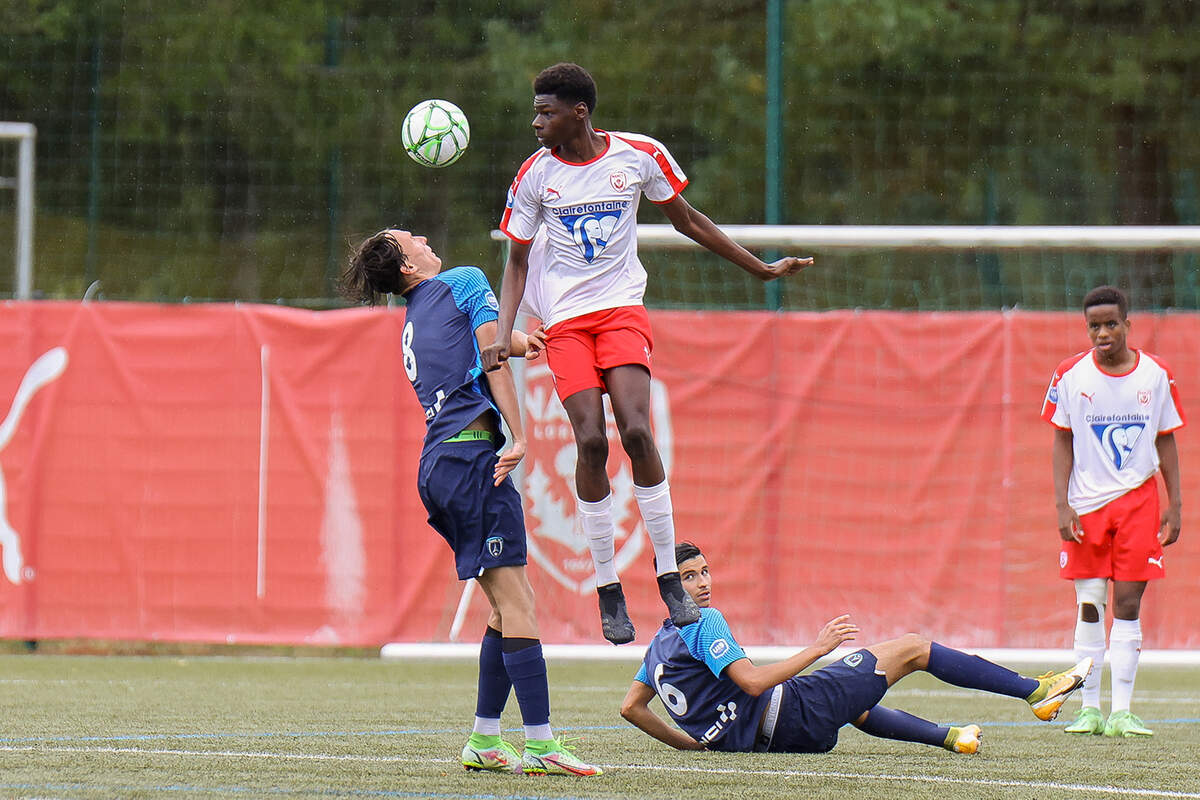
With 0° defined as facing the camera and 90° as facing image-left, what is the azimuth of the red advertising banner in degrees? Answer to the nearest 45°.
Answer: approximately 0°

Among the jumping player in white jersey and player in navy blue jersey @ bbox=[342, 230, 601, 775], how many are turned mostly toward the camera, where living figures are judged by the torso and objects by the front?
1

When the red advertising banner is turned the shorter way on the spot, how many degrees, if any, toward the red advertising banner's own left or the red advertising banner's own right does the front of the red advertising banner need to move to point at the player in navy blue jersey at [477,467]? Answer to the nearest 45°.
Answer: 0° — it already faces them

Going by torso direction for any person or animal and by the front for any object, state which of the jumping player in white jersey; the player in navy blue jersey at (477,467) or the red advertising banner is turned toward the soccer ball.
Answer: the red advertising banner

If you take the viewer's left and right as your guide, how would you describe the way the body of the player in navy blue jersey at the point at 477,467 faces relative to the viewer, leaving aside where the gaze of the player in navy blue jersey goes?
facing to the right of the viewer

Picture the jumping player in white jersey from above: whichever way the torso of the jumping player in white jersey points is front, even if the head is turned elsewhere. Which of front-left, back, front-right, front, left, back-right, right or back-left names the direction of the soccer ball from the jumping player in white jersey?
back-right

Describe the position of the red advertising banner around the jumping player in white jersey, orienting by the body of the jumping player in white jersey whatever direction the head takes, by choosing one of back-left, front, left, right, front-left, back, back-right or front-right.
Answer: back

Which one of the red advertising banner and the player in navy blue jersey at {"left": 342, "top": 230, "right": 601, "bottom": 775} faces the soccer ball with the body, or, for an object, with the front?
the red advertising banner

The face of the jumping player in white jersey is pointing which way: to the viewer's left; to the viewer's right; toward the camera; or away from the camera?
to the viewer's left

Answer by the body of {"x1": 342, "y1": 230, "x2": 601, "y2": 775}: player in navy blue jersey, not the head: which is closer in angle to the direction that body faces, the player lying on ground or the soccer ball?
the player lying on ground
